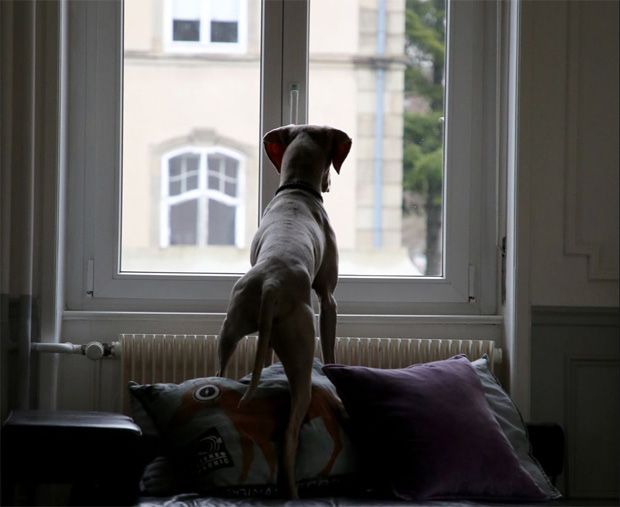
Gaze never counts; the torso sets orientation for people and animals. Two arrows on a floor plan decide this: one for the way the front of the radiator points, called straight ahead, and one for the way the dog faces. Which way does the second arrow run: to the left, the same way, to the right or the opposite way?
the opposite way

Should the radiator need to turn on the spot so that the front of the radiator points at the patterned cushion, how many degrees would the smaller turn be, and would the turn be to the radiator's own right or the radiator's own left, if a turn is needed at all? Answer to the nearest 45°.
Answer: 0° — it already faces it

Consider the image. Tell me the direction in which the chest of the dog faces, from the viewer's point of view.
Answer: away from the camera

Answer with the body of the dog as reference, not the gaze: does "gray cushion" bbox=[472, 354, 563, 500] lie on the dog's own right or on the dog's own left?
on the dog's own right

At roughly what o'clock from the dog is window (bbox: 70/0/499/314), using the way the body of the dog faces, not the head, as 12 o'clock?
The window is roughly at 12 o'clock from the dog.

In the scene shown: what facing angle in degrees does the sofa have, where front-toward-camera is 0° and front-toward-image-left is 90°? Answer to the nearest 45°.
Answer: approximately 0°
